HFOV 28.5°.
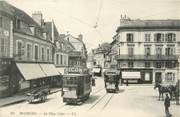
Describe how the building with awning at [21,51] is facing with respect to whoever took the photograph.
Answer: facing the viewer and to the right of the viewer

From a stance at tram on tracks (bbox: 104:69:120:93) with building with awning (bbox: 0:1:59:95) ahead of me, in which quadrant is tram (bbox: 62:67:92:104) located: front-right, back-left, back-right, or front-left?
front-left

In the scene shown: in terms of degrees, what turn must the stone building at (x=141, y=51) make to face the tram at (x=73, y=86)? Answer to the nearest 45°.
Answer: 0° — it already faces it

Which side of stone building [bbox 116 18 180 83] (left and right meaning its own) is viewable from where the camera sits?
front

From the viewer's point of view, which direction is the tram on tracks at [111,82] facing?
toward the camera

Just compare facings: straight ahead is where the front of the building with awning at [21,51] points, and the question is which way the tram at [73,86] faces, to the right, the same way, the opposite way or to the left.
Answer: to the right

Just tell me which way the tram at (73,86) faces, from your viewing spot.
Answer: facing the viewer and to the left of the viewer

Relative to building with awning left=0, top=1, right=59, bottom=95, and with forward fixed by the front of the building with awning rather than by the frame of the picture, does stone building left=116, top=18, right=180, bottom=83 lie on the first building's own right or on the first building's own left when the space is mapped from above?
on the first building's own left
